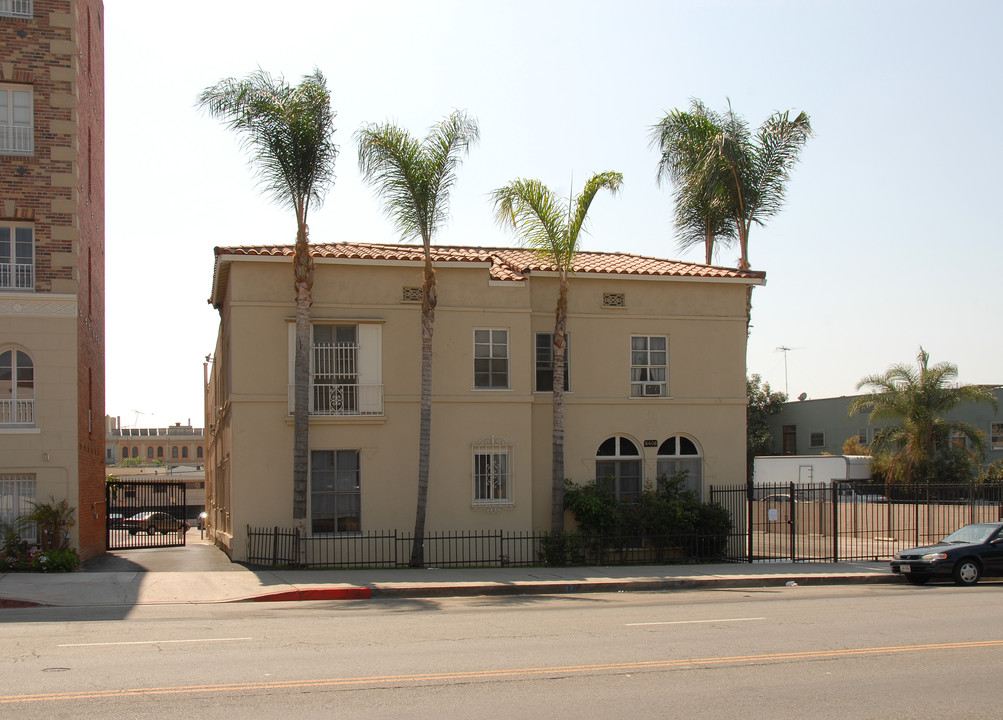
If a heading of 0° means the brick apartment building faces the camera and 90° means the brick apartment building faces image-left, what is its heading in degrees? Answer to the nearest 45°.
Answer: approximately 0°

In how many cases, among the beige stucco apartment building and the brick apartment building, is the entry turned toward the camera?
2

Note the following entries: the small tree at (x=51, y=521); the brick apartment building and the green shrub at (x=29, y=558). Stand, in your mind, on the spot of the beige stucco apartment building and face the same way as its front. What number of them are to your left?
0

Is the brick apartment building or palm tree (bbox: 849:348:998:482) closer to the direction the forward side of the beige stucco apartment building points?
the brick apartment building

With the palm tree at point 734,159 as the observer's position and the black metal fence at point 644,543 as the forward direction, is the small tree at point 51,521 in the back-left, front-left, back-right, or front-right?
front-right

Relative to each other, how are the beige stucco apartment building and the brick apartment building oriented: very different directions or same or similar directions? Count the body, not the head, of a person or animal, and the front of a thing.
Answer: same or similar directions

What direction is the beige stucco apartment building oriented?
toward the camera
